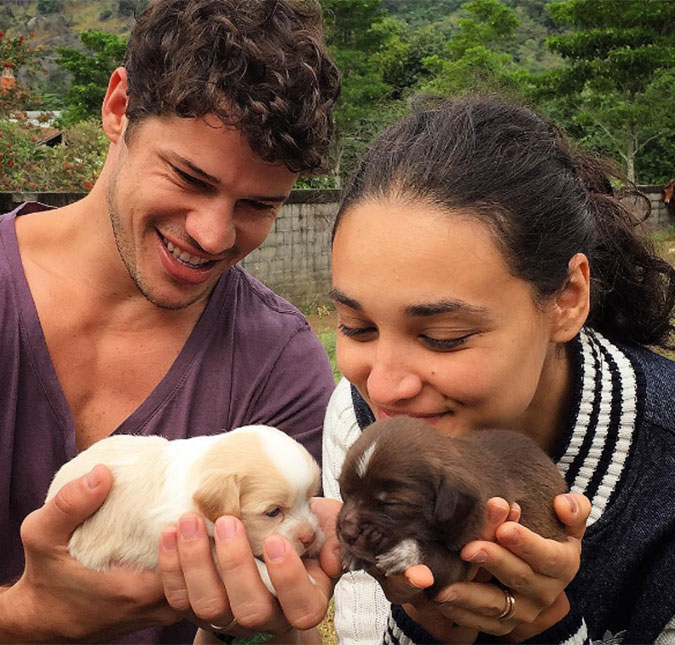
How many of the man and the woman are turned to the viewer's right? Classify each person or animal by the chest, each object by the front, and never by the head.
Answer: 0

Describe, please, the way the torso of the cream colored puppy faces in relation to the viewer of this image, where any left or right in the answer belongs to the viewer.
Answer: facing to the right of the viewer

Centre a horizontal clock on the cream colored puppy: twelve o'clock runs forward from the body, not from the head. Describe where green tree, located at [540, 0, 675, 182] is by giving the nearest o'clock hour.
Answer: The green tree is roughly at 10 o'clock from the cream colored puppy.

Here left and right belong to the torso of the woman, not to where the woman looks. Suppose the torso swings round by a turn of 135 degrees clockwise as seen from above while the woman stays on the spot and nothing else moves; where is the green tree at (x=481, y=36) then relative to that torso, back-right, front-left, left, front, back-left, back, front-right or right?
front

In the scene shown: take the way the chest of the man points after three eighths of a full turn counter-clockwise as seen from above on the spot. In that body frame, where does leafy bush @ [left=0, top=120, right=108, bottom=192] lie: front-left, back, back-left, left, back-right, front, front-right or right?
front-left

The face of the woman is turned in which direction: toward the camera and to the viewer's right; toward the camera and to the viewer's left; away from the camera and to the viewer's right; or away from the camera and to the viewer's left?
toward the camera and to the viewer's left

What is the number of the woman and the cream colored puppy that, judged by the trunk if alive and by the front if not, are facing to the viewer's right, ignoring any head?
1

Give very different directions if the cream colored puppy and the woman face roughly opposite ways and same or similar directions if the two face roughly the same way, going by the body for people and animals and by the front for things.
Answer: very different directions

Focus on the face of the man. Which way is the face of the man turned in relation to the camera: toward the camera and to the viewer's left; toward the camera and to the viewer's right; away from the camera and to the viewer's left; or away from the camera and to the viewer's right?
toward the camera and to the viewer's right

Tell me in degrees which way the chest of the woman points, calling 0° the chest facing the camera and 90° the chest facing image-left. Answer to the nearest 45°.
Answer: approximately 45°

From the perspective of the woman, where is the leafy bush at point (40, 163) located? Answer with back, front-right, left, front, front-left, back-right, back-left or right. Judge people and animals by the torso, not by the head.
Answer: right

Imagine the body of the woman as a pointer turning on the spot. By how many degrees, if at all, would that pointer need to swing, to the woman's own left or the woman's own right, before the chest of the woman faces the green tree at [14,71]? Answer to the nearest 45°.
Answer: approximately 90° to the woman's own right

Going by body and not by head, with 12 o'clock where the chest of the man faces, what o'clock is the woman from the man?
The woman is roughly at 10 o'clock from the man.

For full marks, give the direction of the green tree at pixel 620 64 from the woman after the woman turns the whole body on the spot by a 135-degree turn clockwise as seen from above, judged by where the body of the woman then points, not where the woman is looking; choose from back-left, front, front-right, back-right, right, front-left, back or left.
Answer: front
